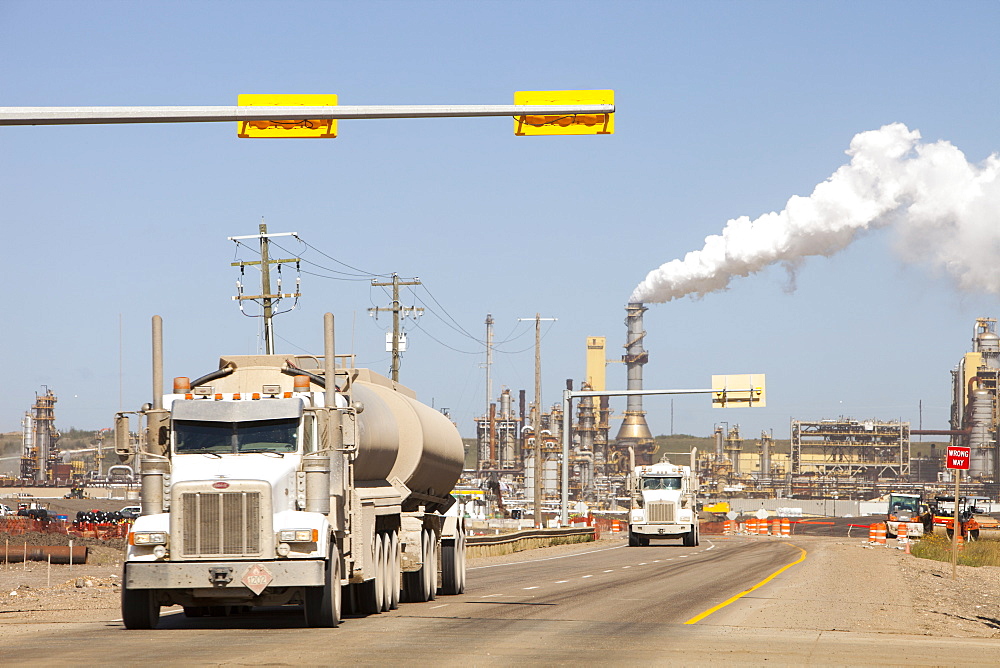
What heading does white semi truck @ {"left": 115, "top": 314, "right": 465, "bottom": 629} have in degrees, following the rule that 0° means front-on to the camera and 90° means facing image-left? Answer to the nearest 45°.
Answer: approximately 0°

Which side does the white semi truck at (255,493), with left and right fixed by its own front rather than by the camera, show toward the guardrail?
back

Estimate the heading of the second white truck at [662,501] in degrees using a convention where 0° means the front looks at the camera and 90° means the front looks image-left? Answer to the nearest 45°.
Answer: approximately 0°

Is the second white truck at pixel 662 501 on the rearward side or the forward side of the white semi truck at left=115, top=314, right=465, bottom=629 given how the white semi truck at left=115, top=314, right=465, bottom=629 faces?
on the rearward side

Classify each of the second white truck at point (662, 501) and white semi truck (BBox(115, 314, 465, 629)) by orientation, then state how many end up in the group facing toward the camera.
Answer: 2

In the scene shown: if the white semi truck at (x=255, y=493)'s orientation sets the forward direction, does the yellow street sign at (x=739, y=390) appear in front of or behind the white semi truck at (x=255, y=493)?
behind

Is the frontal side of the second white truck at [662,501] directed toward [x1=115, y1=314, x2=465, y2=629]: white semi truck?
yes
